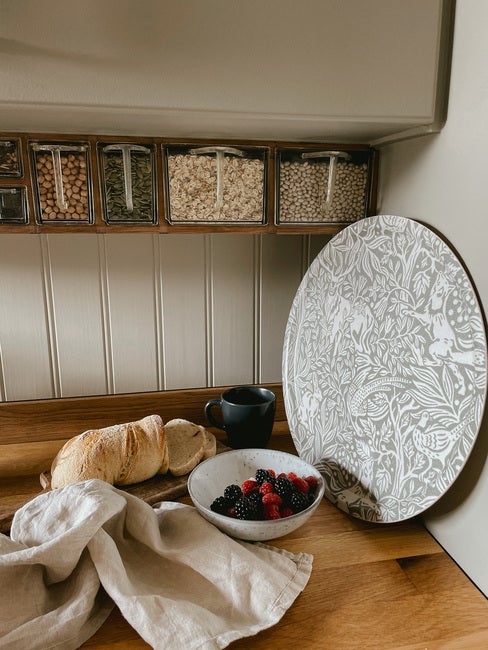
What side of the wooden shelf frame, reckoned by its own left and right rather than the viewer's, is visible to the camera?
front

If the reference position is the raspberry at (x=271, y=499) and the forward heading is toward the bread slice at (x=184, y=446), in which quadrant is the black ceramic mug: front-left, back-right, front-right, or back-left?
front-right

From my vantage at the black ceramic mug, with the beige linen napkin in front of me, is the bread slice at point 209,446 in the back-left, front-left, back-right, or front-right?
front-right
